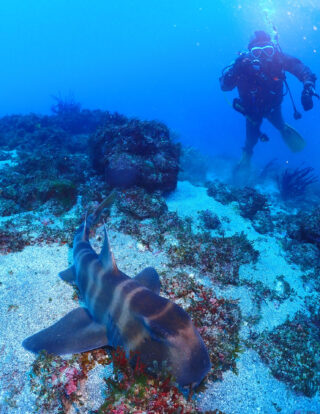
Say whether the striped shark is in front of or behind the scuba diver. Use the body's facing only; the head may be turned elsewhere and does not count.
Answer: in front

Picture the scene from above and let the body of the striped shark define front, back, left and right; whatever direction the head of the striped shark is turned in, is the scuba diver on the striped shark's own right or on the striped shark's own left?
on the striped shark's own left

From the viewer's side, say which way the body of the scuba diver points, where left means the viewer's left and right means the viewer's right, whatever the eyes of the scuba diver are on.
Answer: facing the viewer

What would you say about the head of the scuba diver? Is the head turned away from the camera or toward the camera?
toward the camera

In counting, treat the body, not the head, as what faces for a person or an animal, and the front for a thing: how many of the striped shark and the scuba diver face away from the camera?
0
